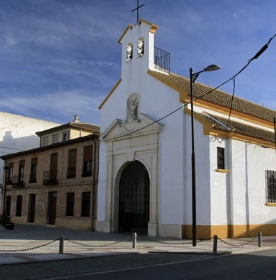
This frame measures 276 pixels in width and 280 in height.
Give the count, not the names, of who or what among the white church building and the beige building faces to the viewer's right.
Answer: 0

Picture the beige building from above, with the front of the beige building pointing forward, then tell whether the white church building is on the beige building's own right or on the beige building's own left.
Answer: on the beige building's own left

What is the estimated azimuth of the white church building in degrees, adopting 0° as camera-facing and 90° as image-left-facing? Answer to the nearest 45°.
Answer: approximately 45°

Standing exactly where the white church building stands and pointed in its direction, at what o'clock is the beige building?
The beige building is roughly at 3 o'clock from the white church building.
